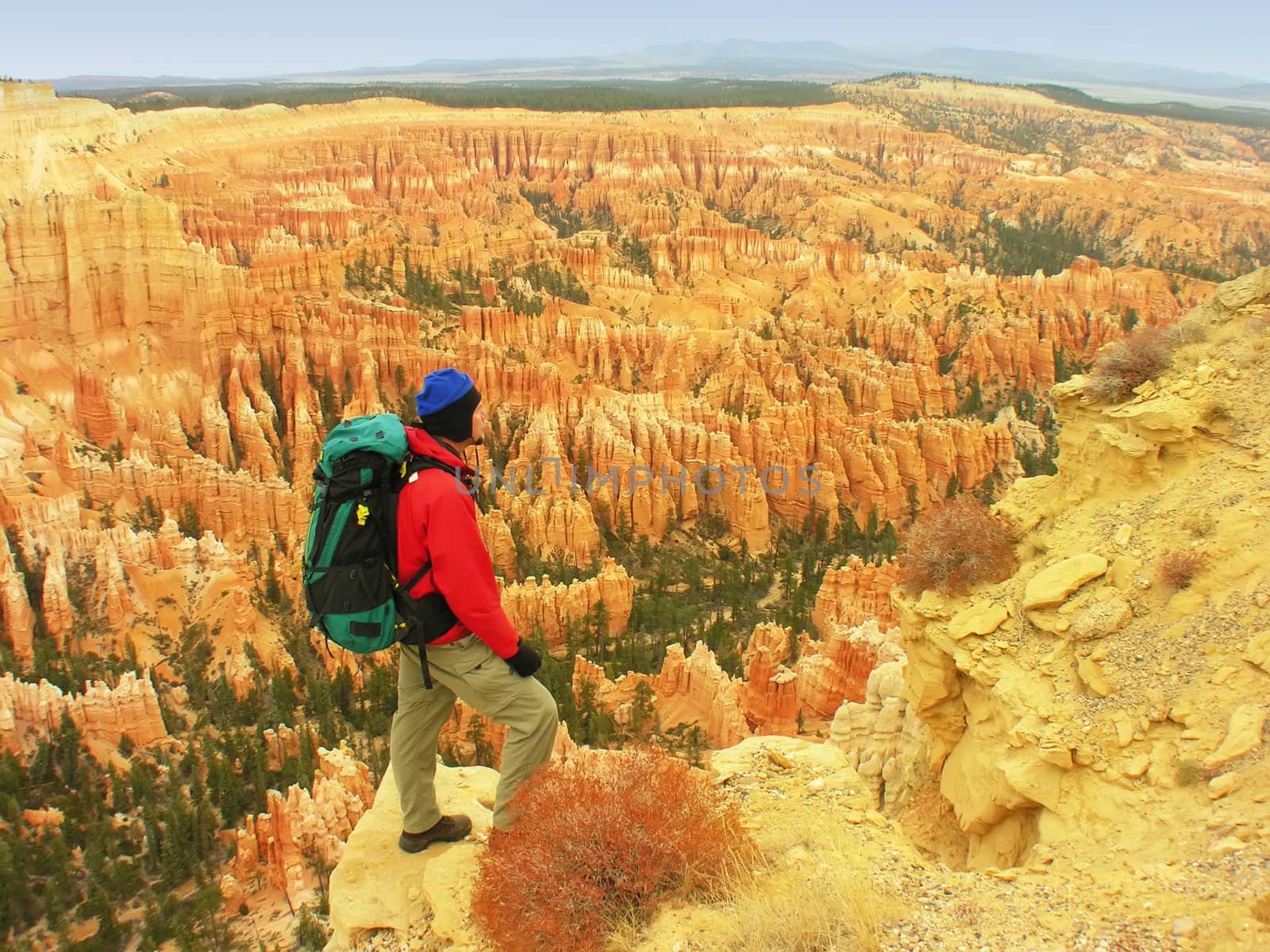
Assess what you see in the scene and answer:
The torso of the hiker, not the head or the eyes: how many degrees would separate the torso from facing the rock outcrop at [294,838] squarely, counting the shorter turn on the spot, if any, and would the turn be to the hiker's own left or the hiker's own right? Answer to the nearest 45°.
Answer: approximately 90° to the hiker's own left

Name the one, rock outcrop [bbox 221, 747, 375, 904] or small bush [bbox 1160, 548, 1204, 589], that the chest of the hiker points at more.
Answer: the small bush

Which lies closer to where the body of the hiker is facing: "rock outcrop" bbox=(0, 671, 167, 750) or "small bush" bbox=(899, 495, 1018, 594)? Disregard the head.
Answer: the small bush

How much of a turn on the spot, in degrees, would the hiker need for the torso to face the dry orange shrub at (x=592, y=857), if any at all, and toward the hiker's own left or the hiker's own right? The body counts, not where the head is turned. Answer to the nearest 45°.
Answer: approximately 45° to the hiker's own right

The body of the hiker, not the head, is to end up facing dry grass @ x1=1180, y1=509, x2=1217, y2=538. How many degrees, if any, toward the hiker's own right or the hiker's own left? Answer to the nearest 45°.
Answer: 0° — they already face it

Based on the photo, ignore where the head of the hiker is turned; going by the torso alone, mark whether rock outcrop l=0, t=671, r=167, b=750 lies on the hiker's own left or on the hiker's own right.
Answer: on the hiker's own left

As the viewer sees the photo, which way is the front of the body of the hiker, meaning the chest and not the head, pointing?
to the viewer's right

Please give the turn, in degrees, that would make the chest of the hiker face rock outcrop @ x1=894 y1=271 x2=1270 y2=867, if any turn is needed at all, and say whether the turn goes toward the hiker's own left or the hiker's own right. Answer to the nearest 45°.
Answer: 0° — they already face it
